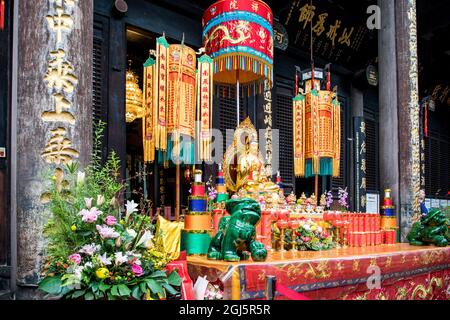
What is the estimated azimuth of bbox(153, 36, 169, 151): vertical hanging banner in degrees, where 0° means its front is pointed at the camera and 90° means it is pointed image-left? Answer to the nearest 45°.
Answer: approximately 0°

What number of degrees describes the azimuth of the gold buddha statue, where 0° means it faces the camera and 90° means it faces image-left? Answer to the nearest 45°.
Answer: approximately 315°

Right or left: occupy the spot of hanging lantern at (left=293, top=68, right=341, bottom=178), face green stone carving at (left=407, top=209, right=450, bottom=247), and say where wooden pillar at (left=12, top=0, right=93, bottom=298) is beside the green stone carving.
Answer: right

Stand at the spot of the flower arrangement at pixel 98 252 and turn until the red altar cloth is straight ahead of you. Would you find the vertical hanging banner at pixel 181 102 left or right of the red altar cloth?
left

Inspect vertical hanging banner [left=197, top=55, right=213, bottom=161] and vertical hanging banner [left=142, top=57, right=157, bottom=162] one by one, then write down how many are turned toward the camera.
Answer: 2

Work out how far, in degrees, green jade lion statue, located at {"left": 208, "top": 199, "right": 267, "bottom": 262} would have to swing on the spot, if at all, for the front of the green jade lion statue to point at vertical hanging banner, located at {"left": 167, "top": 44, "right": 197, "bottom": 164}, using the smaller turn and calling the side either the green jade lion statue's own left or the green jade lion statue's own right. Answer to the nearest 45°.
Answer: approximately 135° to the green jade lion statue's own left

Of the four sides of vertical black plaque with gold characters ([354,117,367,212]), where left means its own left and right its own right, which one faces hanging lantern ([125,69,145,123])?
right
